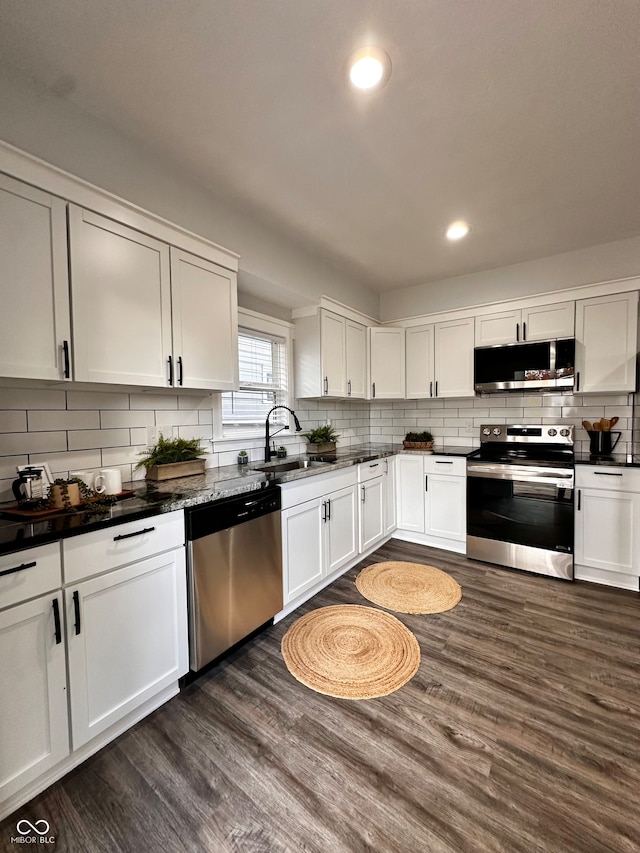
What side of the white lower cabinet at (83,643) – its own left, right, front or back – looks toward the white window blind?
left

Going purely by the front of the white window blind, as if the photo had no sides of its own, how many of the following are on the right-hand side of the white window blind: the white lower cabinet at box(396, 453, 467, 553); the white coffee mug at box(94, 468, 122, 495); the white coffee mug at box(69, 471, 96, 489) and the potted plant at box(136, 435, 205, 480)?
3

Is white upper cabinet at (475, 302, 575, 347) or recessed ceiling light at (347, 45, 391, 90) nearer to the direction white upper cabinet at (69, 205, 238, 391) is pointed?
the recessed ceiling light

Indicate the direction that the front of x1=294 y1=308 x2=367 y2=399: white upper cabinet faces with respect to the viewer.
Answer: facing the viewer and to the right of the viewer

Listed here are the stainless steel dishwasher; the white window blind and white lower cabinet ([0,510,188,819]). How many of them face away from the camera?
0

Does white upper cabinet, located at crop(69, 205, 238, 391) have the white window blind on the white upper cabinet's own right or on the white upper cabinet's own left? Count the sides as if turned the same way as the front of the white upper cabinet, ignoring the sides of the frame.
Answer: on the white upper cabinet's own left

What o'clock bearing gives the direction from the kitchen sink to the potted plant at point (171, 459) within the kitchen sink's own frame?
The potted plant is roughly at 3 o'clock from the kitchen sink.

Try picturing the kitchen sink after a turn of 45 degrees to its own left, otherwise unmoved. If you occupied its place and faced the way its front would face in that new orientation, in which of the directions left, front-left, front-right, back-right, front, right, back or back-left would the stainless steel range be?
front

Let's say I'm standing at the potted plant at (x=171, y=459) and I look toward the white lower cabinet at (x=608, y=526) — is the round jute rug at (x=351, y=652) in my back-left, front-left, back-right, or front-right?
front-right
